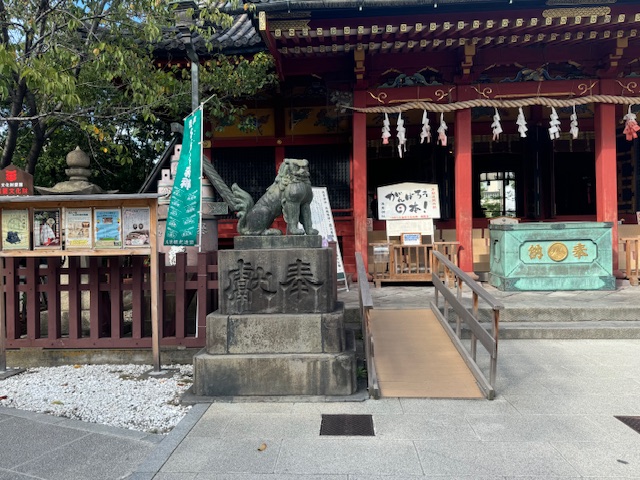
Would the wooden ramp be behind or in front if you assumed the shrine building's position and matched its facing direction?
in front

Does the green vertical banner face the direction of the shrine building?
no

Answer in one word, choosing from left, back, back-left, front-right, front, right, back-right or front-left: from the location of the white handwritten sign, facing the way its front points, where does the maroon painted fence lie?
front-right

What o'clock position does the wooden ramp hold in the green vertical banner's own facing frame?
The wooden ramp is roughly at 10 o'clock from the green vertical banner.

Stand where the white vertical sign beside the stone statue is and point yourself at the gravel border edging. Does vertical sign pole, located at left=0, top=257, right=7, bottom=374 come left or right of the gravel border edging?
right

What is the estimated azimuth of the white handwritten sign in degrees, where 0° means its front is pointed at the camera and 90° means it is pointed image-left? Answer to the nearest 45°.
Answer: approximately 0°

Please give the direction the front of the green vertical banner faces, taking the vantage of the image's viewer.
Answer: facing the viewer

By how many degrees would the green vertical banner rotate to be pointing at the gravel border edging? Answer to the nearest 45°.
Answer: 0° — it already faces it

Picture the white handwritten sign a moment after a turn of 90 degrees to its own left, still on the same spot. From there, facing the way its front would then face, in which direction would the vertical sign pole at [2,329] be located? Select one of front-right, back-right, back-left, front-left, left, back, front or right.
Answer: back-right

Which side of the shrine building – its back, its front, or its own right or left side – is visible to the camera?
front

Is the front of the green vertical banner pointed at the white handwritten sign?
no

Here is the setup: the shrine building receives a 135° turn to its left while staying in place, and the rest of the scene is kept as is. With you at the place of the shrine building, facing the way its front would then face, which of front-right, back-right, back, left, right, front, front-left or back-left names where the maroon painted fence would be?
back

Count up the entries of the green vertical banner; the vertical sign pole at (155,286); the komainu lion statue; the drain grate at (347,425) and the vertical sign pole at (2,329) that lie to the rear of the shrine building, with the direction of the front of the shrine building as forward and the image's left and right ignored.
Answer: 0

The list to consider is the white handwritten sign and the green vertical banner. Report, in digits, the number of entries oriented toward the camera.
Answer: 2

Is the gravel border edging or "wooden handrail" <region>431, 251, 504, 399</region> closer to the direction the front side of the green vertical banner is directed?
the gravel border edging
